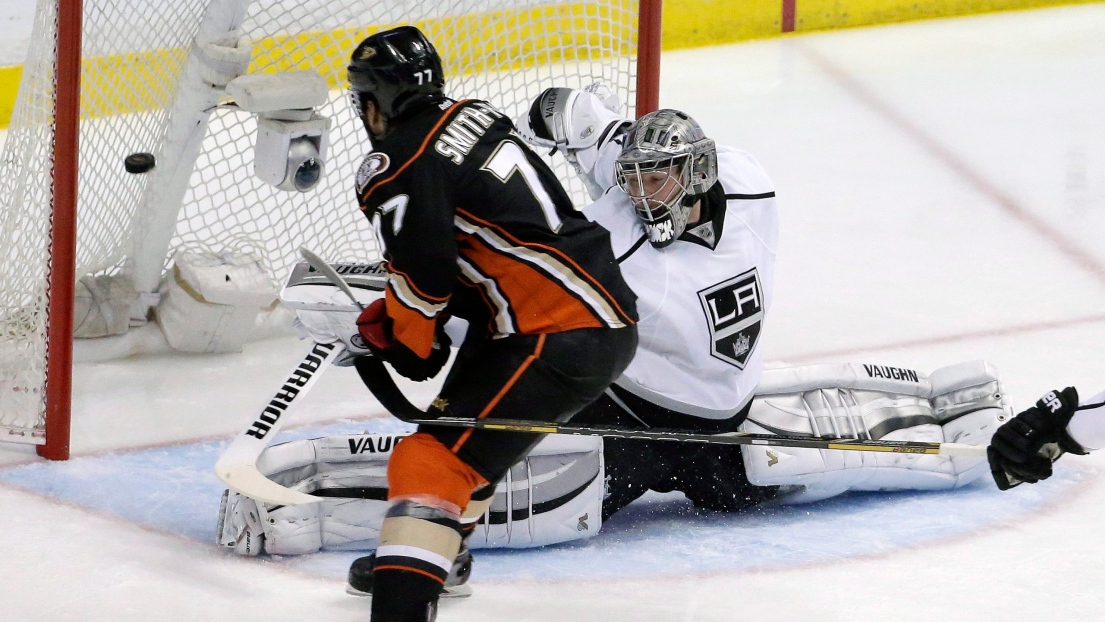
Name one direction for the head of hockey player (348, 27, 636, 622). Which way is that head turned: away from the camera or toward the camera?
away from the camera

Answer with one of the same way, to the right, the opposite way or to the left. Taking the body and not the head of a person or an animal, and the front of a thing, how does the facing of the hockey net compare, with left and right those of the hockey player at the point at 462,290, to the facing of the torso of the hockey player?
the opposite way

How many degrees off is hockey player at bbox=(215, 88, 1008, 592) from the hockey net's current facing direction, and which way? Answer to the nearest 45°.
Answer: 0° — it already faces them

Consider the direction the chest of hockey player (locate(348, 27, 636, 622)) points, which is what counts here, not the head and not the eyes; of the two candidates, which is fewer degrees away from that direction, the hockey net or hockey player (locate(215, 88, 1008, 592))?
the hockey net

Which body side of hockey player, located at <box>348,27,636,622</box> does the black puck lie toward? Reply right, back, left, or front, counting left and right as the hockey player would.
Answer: front

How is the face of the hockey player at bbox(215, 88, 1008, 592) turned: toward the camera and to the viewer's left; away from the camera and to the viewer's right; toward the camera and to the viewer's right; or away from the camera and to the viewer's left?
toward the camera and to the viewer's left

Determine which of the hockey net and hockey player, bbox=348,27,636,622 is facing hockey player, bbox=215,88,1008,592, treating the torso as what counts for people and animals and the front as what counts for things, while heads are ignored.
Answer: the hockey net

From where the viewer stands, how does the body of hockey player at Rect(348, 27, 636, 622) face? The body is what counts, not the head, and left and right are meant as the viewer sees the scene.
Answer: facing away from the viewer and to the left of the viewer

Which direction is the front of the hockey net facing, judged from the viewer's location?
facing the viewer and to the right of the viewer

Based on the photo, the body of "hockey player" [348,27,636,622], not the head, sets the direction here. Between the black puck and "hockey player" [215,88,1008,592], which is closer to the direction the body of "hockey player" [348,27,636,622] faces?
the black puck
